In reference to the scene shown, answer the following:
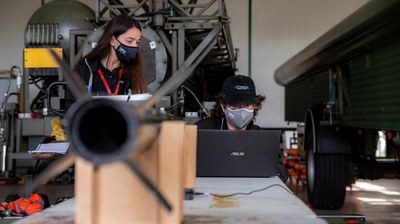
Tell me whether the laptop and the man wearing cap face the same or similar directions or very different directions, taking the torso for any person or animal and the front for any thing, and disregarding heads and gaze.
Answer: very different directions

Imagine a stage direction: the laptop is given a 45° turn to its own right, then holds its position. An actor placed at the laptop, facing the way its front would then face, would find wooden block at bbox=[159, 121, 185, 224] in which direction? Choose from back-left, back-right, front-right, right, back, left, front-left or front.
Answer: back-right

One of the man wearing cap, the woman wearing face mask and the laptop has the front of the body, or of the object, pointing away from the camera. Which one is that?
the laptop

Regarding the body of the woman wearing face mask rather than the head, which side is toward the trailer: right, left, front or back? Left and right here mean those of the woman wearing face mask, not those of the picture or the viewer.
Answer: left

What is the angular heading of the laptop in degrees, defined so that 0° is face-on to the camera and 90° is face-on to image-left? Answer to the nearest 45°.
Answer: approximately 180°

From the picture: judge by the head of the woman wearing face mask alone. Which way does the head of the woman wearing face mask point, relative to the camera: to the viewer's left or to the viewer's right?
to the viewer's right

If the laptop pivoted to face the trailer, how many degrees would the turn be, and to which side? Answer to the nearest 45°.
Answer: approximately 45° to its right

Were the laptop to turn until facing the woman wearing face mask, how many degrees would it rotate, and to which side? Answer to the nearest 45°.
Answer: approximately 90° to its left

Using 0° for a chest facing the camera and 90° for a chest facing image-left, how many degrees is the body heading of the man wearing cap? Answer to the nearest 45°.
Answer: approximately 0°
